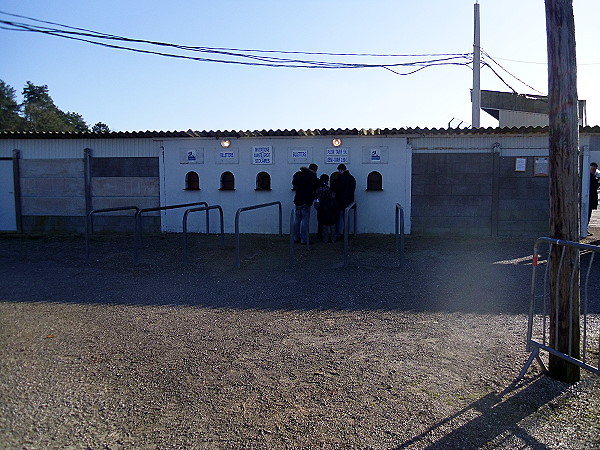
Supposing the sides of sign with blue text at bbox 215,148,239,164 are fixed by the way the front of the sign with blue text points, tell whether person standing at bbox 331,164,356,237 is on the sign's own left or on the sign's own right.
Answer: on the sign's own left

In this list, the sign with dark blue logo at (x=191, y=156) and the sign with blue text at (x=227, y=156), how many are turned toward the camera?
2

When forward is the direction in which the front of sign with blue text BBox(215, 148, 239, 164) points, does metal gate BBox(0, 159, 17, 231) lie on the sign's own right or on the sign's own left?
on the sign's own right

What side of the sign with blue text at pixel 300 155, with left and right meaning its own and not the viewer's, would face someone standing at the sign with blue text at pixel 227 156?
right

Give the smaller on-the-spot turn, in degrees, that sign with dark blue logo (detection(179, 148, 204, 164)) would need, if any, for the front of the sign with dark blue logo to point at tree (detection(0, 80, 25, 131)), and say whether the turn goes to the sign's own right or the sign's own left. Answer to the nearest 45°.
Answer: approximately 180°

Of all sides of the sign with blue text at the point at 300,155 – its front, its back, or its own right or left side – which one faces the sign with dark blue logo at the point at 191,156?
right

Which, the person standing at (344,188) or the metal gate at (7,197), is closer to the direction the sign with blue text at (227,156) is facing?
the person standing

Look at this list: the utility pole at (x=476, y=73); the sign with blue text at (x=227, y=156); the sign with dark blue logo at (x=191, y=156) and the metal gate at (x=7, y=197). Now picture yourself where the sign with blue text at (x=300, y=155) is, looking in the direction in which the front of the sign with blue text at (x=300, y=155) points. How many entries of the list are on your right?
3

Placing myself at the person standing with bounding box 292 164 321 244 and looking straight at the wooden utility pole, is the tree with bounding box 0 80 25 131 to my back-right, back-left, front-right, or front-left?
back-right

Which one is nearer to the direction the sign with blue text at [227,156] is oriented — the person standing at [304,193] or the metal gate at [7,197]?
the person standing

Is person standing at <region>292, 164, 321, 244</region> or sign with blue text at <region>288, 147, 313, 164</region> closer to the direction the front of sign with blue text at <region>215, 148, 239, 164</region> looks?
the person standing
